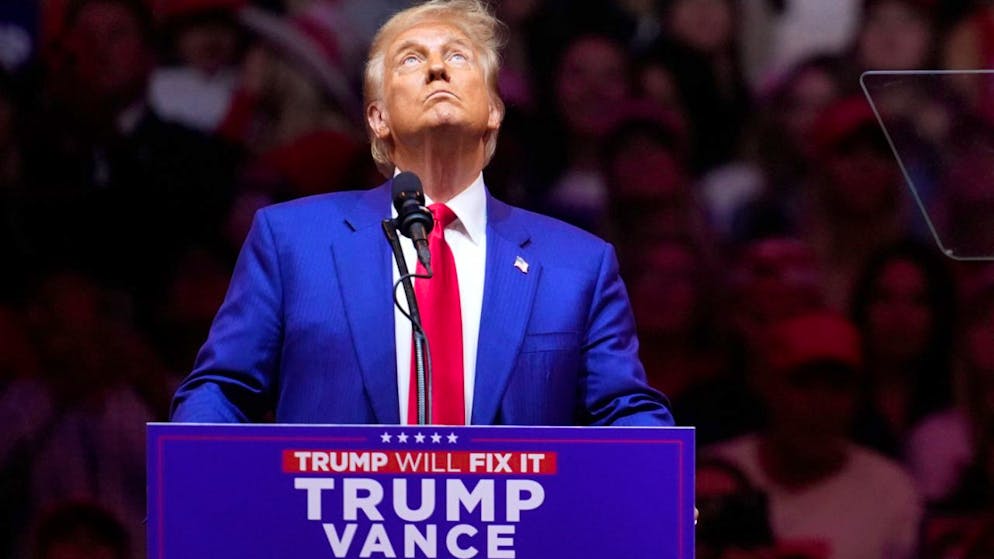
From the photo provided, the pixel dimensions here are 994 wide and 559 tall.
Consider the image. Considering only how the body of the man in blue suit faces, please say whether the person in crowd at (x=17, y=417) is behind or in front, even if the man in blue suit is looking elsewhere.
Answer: behind

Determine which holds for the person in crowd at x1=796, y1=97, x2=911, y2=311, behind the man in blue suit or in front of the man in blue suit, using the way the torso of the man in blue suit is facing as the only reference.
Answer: behind

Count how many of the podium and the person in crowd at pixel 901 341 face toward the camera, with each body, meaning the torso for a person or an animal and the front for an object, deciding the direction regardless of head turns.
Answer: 2

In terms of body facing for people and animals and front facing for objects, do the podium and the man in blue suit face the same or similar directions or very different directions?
same or similar directions

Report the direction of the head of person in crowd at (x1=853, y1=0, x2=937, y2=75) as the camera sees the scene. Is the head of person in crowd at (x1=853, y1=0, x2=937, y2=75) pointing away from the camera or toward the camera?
toward the camera

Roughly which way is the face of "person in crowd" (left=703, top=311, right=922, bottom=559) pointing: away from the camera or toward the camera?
toward the camera

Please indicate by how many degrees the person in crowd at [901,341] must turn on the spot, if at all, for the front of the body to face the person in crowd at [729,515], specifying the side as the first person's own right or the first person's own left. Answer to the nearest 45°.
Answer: approximately 90° to the first person's own right

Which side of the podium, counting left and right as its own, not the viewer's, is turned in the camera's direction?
front

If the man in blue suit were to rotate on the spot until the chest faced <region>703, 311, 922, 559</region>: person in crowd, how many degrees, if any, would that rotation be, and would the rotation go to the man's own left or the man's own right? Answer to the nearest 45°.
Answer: approximately 135° to the man's own left

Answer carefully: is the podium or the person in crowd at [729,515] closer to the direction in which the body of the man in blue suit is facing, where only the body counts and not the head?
the podium

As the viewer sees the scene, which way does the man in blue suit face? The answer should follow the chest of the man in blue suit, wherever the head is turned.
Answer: toward the camera

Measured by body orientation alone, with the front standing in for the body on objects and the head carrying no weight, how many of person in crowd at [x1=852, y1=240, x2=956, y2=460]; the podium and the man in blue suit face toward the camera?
3

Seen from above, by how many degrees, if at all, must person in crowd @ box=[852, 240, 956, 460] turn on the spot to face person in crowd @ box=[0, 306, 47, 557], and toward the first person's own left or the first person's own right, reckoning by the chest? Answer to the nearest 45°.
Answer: approximately 90° to the first person's own right

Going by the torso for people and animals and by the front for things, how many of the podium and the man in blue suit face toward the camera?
2
